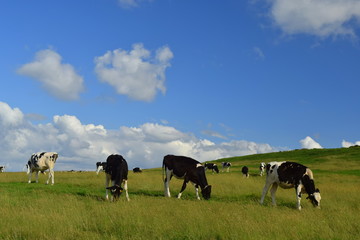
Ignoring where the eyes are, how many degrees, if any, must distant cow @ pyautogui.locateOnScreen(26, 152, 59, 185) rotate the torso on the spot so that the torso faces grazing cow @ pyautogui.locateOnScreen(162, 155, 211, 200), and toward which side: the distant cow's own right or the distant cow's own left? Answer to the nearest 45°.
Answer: approximately 180°

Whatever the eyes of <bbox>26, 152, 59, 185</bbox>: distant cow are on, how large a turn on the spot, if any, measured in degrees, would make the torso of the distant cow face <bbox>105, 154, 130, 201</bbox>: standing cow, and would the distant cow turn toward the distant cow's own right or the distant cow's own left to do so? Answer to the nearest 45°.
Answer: approximately 135° to the distant cow's own left

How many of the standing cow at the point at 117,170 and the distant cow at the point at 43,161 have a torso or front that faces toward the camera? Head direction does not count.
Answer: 1

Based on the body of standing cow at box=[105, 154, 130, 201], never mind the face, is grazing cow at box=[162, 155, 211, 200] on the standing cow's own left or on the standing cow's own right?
on the standing cow's own left

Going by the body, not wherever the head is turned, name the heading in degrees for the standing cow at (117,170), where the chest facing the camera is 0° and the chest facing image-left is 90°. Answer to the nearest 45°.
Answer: approximately 0°

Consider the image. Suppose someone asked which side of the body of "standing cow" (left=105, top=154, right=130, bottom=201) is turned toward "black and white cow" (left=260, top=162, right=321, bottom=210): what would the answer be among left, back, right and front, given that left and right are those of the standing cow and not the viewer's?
left

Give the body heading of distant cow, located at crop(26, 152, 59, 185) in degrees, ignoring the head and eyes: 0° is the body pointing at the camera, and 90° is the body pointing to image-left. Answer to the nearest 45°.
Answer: approximately 135°

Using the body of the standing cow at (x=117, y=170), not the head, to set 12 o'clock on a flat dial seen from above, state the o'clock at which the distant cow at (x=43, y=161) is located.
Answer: The distant cow is roughly at 5 o'clock from the standing cow.

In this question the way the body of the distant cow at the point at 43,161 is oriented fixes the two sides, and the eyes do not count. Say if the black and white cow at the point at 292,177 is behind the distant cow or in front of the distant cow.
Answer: behind
